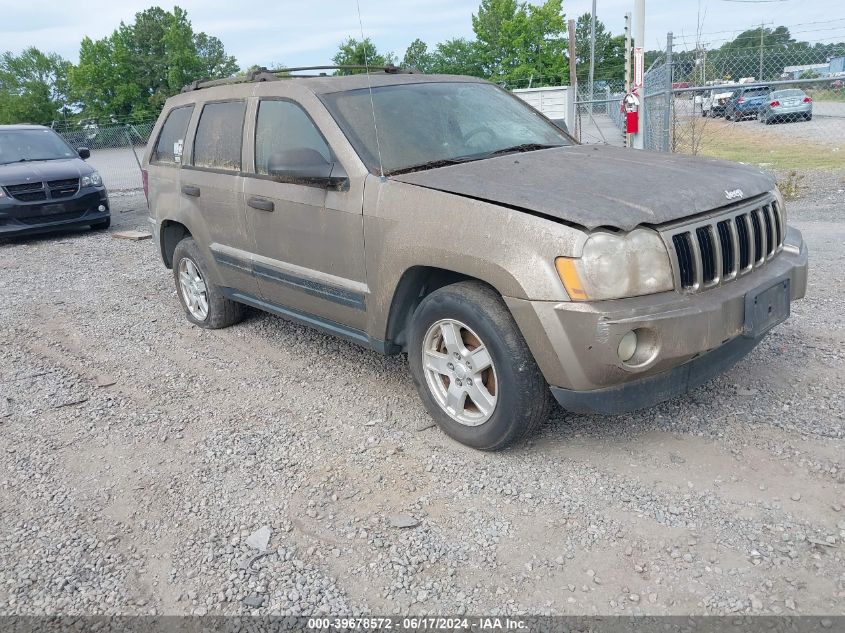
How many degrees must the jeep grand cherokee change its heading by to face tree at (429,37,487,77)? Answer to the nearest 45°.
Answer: approximately 135° to its left

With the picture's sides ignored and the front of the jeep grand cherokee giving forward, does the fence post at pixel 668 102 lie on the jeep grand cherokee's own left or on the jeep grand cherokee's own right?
on the jeep grand cherokee's own left

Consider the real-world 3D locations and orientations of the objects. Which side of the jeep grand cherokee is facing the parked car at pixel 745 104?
left

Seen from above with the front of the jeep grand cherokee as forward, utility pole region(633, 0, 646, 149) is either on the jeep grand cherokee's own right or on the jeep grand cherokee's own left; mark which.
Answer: on the jeep grand cherokee's own left

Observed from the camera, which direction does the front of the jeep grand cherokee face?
facing the viewer and to the right of the viewer

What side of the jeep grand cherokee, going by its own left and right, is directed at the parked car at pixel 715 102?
left

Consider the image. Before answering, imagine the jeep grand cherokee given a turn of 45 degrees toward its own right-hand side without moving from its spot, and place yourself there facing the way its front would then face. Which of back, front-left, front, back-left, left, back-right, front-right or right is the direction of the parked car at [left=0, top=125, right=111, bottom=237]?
back-right

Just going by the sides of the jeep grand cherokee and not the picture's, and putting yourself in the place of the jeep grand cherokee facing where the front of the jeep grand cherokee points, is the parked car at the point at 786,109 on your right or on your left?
on your left
